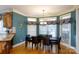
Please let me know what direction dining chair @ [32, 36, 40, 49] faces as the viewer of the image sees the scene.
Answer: facing away from the viewer and to the right of the viewer
